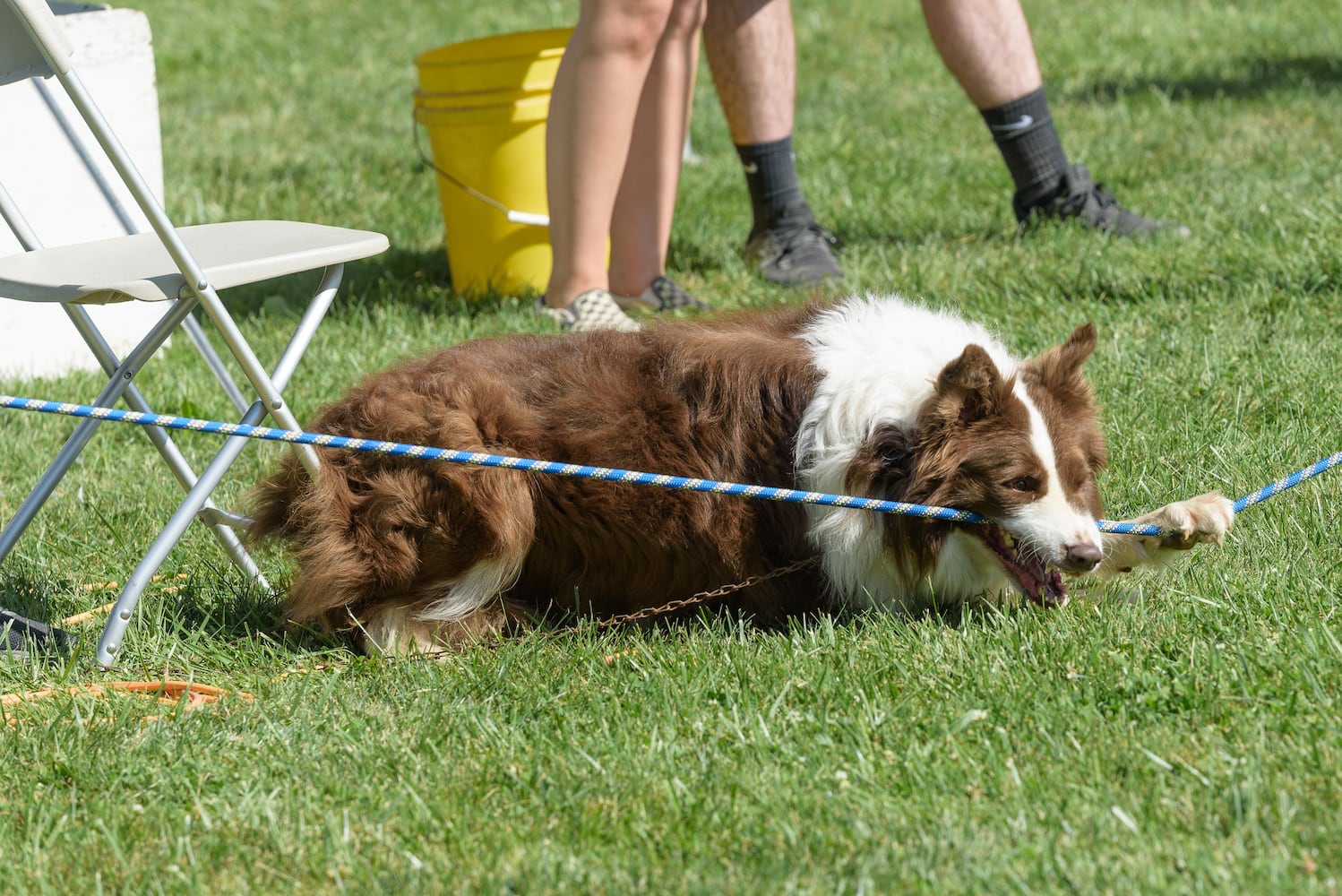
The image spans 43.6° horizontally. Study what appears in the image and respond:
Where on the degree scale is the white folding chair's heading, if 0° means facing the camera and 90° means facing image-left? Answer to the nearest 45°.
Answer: approximately 225°

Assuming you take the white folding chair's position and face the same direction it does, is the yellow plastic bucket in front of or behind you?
in front

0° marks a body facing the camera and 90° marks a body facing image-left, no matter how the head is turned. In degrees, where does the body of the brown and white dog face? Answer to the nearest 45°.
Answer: approximately 270°

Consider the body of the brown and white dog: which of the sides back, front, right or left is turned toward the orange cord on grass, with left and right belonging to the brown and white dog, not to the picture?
back

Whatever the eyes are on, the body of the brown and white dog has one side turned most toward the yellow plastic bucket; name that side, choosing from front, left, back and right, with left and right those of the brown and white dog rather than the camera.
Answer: left

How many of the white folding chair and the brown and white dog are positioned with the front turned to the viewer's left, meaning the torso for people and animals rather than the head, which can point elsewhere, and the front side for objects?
0
